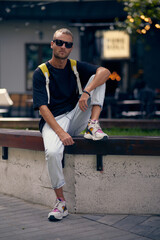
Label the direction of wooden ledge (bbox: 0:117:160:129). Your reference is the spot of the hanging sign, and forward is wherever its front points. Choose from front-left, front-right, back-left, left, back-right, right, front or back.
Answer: front

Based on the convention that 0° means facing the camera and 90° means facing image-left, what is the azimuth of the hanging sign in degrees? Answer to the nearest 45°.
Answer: approximately 0°

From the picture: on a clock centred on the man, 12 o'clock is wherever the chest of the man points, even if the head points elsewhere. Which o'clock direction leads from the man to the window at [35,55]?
The window is roughly at 6 o'clock from the man.

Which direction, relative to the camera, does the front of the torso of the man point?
toward the camera

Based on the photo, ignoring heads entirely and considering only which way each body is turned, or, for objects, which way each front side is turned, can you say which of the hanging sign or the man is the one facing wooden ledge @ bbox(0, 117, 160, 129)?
the hanging sign

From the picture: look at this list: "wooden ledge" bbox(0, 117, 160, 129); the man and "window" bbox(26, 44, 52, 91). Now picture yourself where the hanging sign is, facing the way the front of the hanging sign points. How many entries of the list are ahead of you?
2

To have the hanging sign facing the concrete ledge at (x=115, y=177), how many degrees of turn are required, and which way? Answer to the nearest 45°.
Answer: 0° — it already faces it

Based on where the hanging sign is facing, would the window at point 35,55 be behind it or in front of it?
behind

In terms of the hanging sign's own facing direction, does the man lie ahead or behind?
ahead

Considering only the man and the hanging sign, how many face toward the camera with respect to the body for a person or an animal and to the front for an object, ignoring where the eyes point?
2
